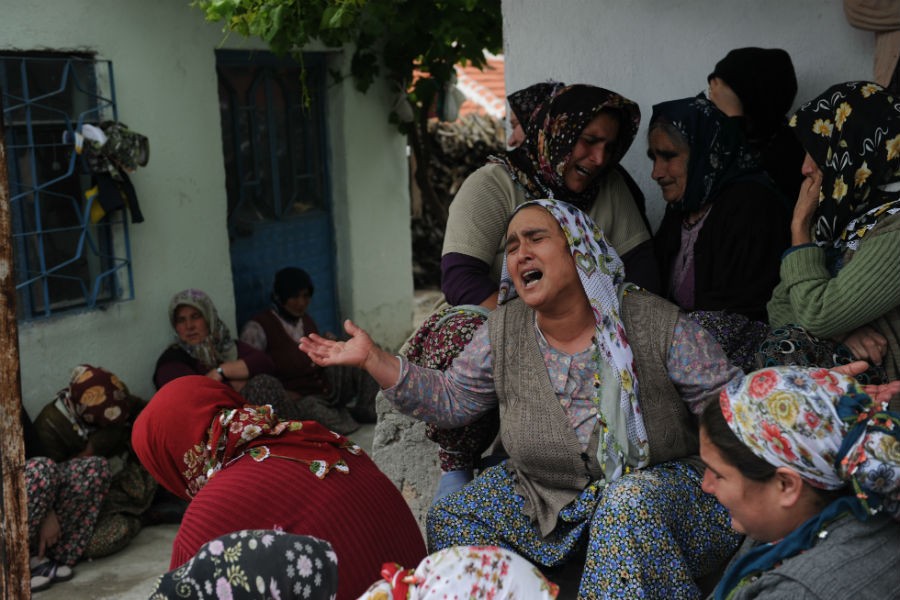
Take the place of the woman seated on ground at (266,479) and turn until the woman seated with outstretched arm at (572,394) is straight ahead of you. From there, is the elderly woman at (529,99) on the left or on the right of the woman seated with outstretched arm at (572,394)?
left

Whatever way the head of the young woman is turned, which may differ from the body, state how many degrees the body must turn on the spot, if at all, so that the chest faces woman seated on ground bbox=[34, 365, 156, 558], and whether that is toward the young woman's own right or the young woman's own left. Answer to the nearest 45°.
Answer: approximately 45° to the young woman's own right

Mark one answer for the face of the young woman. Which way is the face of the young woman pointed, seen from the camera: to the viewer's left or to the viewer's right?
to the viewer's left

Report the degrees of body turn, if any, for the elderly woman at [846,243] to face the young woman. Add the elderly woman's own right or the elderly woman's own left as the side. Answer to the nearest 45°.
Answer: approximately 90° to the elderly woman's own left

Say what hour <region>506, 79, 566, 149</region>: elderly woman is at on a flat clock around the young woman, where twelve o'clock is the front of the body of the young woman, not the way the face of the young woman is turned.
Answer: The elderly woman is roughly at 2 o'clock from the young woman.

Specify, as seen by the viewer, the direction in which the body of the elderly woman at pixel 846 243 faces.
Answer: to the viewer's left

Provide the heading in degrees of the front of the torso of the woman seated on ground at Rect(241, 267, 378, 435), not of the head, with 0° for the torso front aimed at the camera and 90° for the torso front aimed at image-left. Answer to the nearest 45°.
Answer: approximately 315°

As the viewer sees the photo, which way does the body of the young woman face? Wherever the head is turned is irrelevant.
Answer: to the viewer's left

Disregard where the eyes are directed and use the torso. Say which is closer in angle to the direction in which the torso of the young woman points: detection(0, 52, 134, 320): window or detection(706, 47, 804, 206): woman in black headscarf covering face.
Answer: the window

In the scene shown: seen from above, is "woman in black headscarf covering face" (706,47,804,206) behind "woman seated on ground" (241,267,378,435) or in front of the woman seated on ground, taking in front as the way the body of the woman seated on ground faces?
in front

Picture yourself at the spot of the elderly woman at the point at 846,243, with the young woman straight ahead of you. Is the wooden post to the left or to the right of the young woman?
right

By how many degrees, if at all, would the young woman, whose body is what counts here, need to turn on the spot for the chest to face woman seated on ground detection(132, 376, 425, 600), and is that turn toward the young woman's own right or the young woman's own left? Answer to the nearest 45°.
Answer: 0° — they already face them
